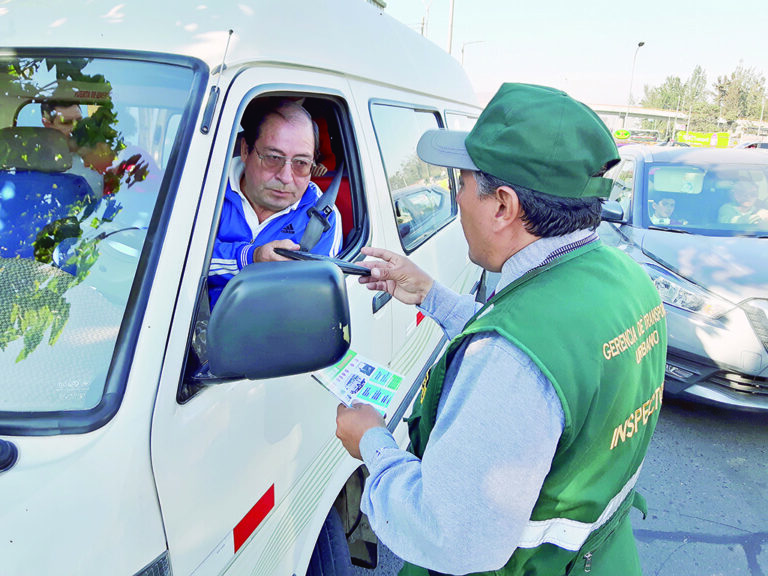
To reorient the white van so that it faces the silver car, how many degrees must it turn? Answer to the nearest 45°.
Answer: approximately 180°

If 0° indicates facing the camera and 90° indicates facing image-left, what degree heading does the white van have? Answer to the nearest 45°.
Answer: approximately 45°

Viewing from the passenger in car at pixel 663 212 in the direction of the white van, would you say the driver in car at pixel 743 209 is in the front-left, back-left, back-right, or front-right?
back-left

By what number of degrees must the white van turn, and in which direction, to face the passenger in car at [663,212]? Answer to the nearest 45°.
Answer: approximately 180°

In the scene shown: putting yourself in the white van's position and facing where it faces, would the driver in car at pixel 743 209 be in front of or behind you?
behind
